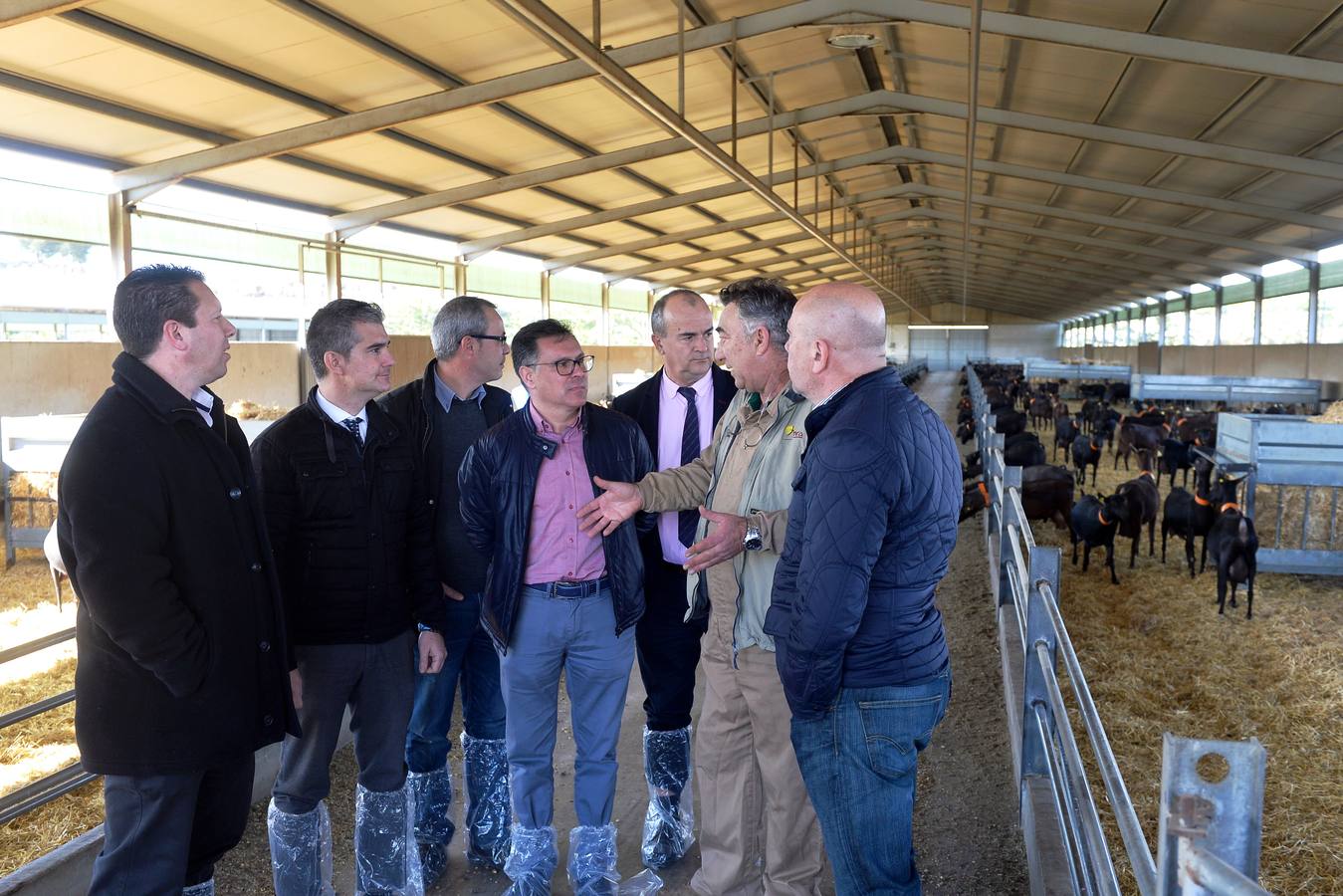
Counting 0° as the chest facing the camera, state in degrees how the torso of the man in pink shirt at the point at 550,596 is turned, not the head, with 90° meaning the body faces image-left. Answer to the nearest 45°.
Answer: approximately 0°

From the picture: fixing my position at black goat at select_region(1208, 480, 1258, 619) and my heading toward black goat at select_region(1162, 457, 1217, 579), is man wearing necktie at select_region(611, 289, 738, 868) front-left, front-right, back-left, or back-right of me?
back-left

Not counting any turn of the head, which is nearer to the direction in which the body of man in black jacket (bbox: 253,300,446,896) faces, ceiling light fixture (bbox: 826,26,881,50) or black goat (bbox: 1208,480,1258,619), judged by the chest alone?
the black goat

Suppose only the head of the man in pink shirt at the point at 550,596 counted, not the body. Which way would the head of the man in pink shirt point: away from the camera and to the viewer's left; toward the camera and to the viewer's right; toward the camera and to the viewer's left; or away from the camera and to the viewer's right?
toward the camera and to the viewer's right

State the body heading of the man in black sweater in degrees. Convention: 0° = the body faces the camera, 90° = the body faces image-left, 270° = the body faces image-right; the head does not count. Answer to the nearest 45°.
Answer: approximately 315°

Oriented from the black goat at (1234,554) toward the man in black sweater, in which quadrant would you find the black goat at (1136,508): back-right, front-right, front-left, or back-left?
back-right

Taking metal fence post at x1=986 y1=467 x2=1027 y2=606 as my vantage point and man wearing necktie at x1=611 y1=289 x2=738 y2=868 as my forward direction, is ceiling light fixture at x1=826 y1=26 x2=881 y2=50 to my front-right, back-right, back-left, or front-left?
back-right

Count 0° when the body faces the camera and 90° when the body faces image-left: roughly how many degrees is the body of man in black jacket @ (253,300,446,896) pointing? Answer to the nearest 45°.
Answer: approximately 315°

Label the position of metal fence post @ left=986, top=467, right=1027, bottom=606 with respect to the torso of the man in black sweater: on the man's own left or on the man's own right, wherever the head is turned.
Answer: on the man's own left

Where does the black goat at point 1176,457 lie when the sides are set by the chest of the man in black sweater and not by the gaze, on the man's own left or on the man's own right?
on the man's own left
